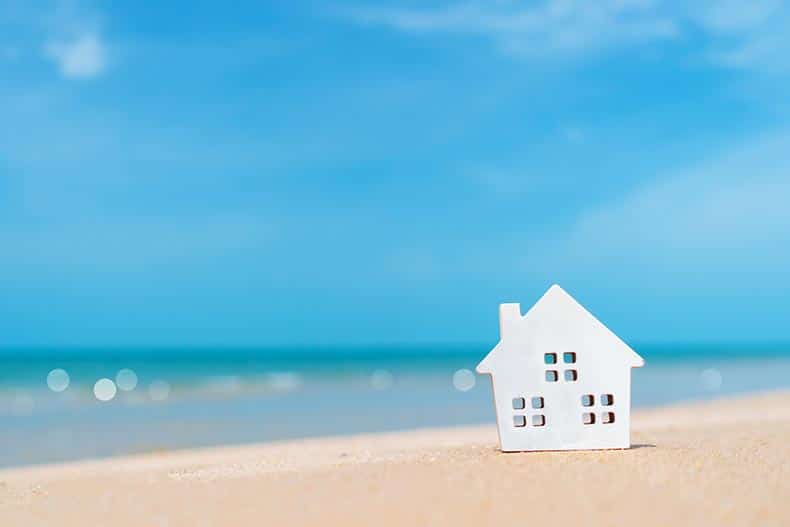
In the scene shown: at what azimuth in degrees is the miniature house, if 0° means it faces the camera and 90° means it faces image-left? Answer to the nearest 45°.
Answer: approximately 0°
